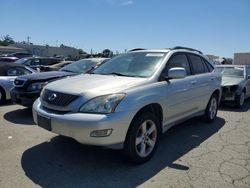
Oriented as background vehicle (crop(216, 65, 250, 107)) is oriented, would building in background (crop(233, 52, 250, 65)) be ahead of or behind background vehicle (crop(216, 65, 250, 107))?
behind

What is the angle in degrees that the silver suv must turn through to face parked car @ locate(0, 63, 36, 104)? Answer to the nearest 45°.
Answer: approximately 90° to its right

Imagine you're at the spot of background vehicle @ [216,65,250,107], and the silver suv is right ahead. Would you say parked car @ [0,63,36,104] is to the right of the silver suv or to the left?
right

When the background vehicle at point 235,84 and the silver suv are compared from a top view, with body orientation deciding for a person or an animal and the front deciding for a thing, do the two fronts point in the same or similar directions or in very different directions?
same or similar directions

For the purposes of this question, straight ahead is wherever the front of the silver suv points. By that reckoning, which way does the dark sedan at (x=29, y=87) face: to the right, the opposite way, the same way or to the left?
the same way

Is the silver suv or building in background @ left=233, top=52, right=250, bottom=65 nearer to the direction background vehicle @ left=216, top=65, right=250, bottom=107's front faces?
the silver suv

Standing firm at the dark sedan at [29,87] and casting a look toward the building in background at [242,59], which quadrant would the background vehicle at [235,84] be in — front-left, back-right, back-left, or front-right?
front-right

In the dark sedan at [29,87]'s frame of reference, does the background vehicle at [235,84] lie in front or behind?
behind

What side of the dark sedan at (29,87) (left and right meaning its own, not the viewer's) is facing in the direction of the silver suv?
left

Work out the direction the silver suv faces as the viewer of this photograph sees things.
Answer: facing the viewer and to the left of the viewer

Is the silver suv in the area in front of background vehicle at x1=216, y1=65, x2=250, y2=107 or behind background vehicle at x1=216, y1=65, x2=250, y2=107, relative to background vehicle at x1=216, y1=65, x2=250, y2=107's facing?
in front

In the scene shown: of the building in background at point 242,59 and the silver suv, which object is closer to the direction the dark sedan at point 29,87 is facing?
the silver suv

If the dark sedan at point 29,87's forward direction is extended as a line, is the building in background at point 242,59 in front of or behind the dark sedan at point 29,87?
behind

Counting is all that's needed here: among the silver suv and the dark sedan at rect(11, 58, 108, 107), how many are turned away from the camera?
0

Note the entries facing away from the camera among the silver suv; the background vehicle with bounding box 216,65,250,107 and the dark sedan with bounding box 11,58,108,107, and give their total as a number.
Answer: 0
